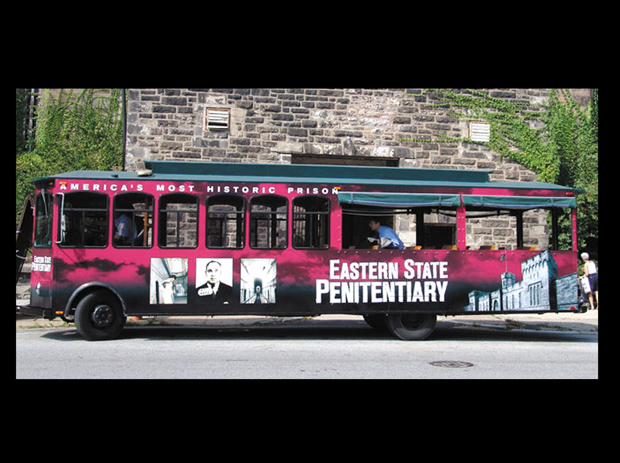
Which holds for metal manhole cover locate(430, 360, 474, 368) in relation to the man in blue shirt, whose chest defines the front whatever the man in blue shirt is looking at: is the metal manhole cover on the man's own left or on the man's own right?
on the man's own left

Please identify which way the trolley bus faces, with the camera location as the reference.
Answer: facing to the left of the viewer

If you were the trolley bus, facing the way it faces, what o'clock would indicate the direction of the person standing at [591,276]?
The person standing is roughly at 5 o'clock from the trolley bus.
